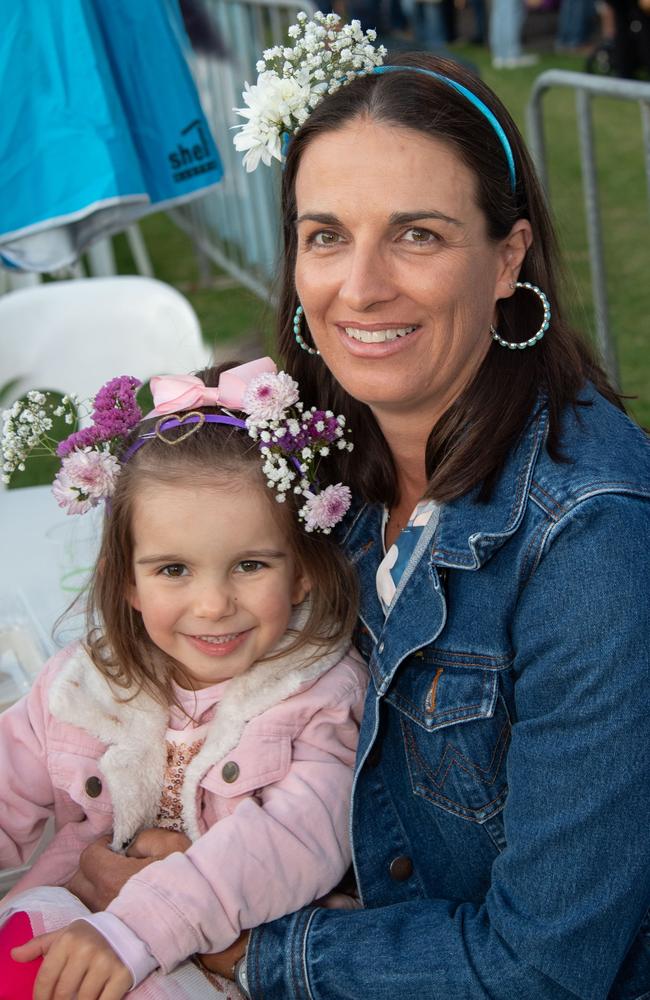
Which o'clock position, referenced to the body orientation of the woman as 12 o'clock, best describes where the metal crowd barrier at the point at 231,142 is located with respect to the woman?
The metal crowd barrier is roughly at 4 o'clock from the woman.

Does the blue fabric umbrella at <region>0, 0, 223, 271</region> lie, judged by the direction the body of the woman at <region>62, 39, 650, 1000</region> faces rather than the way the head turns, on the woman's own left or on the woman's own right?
on the woman's own right

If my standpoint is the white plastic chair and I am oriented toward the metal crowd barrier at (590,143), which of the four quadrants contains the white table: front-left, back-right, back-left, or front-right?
back-right

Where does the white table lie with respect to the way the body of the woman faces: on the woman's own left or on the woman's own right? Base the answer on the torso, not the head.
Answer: on the woman's own right

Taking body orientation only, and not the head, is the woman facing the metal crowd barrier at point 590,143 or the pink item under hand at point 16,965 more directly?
the pink item under hand

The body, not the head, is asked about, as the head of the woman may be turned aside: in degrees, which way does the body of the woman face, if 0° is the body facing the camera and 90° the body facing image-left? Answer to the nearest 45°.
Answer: approximately 45°

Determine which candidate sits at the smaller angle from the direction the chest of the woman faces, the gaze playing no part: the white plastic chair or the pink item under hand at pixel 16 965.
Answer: the pink item under hand

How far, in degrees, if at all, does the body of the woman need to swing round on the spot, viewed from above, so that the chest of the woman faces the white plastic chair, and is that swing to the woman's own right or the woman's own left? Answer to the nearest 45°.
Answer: approximately 90° to the woman's own right

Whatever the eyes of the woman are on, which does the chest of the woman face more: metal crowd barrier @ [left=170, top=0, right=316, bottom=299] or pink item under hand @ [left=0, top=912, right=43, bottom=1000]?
the pink item under hand
